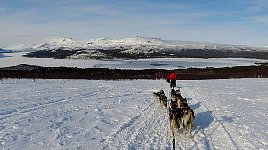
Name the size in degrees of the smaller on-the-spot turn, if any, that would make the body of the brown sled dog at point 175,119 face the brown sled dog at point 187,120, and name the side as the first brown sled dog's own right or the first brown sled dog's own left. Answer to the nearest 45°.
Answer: approximately 45° to the first brown sled dog's own right

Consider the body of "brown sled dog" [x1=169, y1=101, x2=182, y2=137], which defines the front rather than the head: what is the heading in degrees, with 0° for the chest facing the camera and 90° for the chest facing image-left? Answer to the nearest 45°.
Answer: approximately 180°
